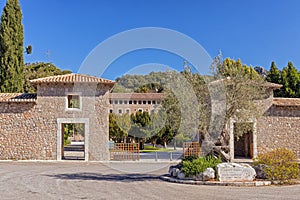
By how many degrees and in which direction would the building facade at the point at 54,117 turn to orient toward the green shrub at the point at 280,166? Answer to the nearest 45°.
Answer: approximately 45° to its left

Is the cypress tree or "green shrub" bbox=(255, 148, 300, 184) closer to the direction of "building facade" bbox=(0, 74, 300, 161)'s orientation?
the green shrub

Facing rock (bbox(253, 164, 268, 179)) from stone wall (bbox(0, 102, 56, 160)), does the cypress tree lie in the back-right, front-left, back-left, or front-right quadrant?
back-left

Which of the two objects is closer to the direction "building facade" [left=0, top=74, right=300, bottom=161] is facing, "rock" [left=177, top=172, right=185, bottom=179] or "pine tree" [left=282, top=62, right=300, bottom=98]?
the rock

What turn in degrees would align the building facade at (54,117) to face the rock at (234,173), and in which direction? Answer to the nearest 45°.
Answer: approximately 45° to its left

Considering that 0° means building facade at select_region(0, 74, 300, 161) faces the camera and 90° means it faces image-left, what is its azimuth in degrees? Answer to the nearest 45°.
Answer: approximately 0°

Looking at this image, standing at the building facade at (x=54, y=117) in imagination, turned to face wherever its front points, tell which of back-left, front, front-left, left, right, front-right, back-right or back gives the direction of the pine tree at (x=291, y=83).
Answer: back-left

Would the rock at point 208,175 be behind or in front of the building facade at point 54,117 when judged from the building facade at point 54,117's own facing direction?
in front
